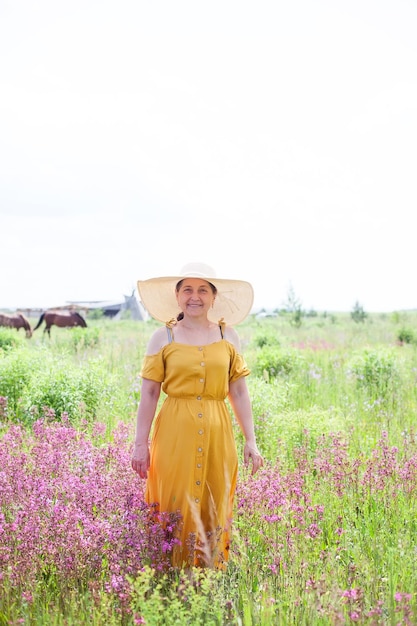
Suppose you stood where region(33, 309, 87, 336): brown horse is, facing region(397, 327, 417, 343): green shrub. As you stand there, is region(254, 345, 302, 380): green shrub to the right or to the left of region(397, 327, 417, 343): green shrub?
right

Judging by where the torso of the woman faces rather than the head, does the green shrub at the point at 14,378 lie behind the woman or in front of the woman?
behind

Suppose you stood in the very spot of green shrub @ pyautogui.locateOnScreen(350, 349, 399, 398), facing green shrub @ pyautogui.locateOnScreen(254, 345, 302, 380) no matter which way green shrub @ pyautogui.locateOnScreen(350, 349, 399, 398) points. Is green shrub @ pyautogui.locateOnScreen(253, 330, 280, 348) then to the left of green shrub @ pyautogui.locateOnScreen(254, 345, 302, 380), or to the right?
right

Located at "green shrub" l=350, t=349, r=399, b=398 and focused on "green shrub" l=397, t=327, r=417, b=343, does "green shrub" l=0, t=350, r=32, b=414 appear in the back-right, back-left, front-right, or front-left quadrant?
back-left

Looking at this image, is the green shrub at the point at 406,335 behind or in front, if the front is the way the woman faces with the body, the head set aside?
behind

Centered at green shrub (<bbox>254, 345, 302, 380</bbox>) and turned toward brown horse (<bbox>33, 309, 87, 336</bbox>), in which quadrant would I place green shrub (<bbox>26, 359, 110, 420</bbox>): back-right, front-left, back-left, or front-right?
back-left

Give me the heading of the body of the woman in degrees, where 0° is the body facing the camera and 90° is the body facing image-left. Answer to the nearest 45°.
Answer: approximately 0°

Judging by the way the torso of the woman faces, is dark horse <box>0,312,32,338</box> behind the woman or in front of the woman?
behind

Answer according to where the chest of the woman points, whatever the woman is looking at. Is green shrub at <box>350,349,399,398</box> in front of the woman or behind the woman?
behind

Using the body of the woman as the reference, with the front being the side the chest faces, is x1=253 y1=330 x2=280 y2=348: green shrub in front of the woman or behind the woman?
behind
